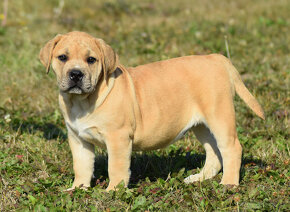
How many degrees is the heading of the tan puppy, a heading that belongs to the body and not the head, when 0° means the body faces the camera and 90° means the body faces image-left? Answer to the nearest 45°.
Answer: approximately 45°
